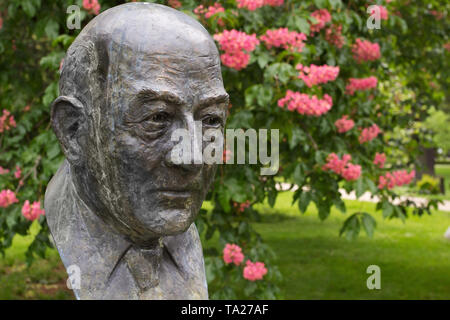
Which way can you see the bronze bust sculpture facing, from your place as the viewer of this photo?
facing the viewer and to the right of the viewer

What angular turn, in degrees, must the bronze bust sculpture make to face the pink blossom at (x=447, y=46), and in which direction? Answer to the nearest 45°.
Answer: approximately 90° to its left

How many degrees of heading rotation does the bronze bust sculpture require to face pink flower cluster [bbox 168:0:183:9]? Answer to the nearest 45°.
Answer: approximately 135° to its left

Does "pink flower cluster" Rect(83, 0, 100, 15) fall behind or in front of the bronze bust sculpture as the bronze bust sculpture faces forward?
behind

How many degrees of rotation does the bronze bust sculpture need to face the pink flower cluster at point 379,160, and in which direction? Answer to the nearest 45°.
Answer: approximately 90° to its left
